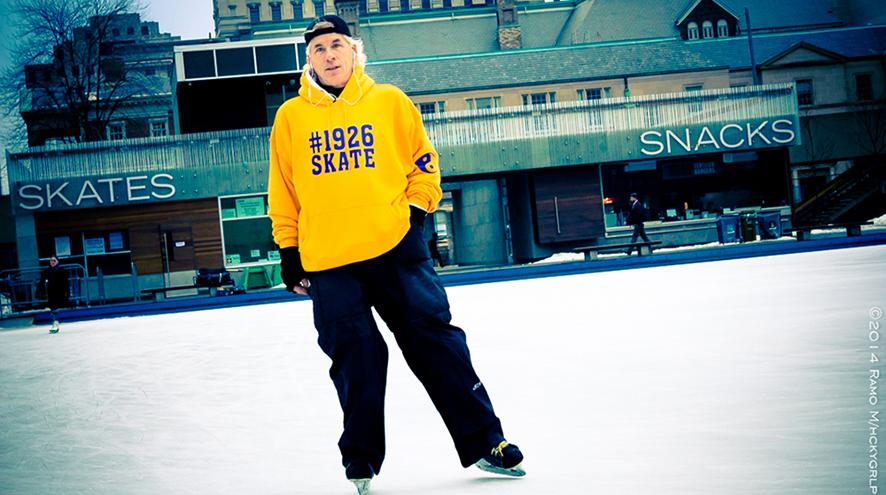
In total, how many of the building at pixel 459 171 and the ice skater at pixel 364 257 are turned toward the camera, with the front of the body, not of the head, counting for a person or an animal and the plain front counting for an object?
2

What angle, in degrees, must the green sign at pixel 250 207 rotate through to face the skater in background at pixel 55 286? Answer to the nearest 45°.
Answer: approximately 45° to its right

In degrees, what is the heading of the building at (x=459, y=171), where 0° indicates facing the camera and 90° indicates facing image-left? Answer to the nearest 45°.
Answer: approximately 0°

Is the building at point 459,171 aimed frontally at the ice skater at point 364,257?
yes

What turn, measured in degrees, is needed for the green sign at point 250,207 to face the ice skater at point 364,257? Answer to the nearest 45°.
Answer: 0° — it already faces them

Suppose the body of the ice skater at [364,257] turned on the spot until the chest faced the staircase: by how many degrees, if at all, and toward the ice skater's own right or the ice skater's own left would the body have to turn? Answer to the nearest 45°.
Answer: approximately 135° to the ice skater's own left

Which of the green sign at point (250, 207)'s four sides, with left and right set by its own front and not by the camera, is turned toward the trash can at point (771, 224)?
left

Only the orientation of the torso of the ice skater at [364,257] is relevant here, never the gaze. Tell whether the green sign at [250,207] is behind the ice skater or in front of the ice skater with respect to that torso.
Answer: behind

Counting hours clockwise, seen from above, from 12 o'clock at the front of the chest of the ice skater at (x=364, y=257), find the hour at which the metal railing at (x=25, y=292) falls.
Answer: The metal railing is roughly at 5 o'clock from the ice skater.

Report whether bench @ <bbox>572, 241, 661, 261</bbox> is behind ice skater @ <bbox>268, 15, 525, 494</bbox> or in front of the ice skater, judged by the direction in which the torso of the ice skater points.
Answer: behind

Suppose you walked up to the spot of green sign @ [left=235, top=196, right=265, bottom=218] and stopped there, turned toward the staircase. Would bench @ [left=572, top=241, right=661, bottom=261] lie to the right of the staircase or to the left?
right

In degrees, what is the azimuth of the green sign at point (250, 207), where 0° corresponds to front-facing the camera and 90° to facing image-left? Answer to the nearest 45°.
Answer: approximately 0°

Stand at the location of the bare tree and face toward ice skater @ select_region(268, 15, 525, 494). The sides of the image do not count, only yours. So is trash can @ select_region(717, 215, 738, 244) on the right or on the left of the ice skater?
left
